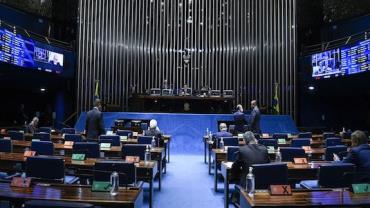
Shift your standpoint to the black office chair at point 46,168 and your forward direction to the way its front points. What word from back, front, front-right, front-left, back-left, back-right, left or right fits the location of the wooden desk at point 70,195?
back-right

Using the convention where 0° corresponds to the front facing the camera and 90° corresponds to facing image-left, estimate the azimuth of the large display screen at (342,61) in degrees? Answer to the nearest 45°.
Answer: approximately 45°

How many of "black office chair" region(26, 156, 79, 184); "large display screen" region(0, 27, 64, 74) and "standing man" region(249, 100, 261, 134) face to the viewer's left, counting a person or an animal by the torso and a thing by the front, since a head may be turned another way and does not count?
1

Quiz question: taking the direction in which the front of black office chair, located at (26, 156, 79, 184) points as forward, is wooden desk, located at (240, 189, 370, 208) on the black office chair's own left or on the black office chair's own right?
on the black office chair's own right

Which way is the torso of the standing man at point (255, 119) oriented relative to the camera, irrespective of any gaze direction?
to the viewer's left

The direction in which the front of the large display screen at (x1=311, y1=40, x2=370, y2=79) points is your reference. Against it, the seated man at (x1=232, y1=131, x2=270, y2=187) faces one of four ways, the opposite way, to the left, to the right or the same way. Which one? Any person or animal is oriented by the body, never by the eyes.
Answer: to the right

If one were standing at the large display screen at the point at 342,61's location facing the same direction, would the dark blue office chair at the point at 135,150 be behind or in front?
in front

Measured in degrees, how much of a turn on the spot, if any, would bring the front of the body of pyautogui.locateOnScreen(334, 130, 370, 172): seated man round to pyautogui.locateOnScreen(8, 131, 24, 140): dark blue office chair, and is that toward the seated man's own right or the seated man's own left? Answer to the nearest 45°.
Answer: approximately 45° to the seated man's own left

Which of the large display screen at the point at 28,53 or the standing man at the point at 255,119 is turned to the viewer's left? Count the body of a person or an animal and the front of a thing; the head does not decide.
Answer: the standing man

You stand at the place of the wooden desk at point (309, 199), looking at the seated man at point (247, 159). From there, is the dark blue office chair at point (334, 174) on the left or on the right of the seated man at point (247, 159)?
right

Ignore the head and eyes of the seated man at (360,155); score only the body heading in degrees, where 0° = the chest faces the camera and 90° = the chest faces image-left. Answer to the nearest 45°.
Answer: approximately 135°

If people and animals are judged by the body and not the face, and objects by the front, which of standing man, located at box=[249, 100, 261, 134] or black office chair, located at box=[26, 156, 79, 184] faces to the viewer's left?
the standing man

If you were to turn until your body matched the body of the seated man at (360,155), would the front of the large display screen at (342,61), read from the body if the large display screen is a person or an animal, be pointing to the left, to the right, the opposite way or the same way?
to the left

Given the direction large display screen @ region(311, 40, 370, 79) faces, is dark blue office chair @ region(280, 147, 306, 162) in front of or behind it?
in front
